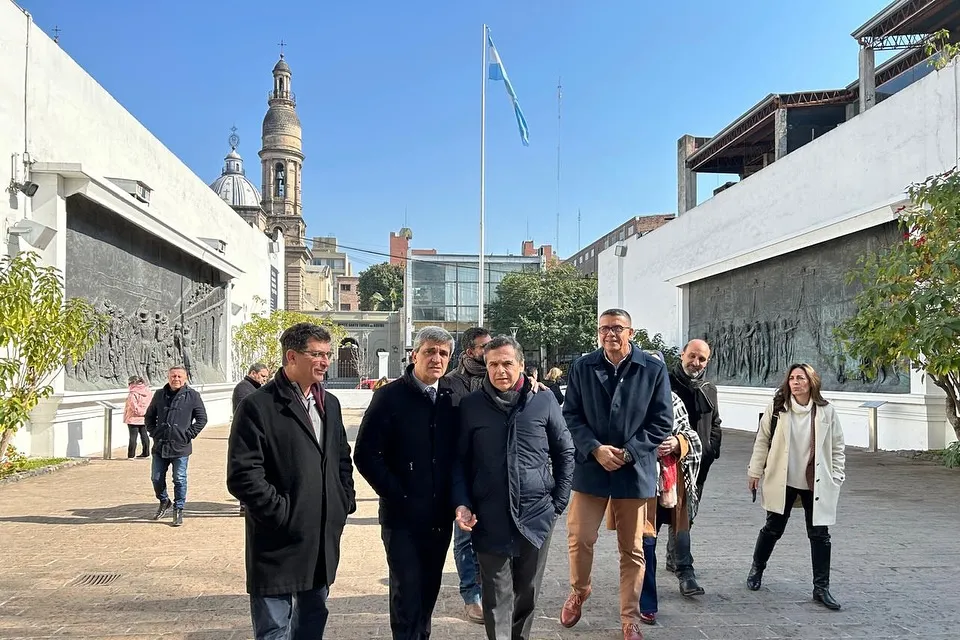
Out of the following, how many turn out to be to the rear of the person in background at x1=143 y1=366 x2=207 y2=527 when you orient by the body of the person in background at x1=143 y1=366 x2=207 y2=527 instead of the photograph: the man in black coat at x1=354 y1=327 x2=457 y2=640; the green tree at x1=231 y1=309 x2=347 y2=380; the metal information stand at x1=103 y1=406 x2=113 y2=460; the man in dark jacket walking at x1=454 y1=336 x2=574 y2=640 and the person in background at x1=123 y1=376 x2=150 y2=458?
3

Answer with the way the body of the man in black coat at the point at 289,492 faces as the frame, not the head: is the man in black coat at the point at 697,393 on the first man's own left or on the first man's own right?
on the first man's own left

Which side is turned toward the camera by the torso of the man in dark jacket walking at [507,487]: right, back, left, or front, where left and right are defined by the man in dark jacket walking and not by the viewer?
front

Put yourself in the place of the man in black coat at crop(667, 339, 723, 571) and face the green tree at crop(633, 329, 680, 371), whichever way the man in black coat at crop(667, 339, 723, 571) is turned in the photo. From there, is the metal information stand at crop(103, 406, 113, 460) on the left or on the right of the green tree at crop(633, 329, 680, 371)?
left

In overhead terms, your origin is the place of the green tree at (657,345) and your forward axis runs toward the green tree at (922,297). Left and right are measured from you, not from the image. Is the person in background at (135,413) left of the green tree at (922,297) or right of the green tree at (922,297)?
right

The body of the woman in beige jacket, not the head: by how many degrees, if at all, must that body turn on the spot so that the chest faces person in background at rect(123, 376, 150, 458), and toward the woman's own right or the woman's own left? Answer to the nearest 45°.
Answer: approximately 135° to the woman's own right

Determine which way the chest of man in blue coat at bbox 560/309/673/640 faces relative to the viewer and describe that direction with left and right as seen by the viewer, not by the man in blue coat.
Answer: facing the viewer

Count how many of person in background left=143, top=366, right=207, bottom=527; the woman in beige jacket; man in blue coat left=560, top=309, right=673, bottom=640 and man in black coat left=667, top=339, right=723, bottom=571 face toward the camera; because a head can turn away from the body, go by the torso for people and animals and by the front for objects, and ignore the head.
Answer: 4

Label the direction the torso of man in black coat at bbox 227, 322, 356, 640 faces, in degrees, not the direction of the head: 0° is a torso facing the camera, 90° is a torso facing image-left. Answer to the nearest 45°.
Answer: approximately 315°

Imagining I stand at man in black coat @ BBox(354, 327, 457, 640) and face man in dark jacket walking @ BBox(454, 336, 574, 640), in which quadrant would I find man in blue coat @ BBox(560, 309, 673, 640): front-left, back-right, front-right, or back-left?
front-left

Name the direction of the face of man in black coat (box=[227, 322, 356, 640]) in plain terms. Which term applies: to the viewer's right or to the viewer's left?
to the viewer's right

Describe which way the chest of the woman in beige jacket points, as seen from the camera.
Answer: toward the camera

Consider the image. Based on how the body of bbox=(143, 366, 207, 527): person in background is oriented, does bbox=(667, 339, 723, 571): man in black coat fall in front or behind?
in front

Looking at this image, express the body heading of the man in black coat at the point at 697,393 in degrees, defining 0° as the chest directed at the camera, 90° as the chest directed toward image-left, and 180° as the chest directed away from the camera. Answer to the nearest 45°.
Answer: approximately 0°

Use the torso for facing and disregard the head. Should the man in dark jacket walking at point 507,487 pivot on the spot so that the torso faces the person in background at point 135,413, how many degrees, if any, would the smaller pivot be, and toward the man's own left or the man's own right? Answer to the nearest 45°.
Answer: approximately 135° to the man's own right
